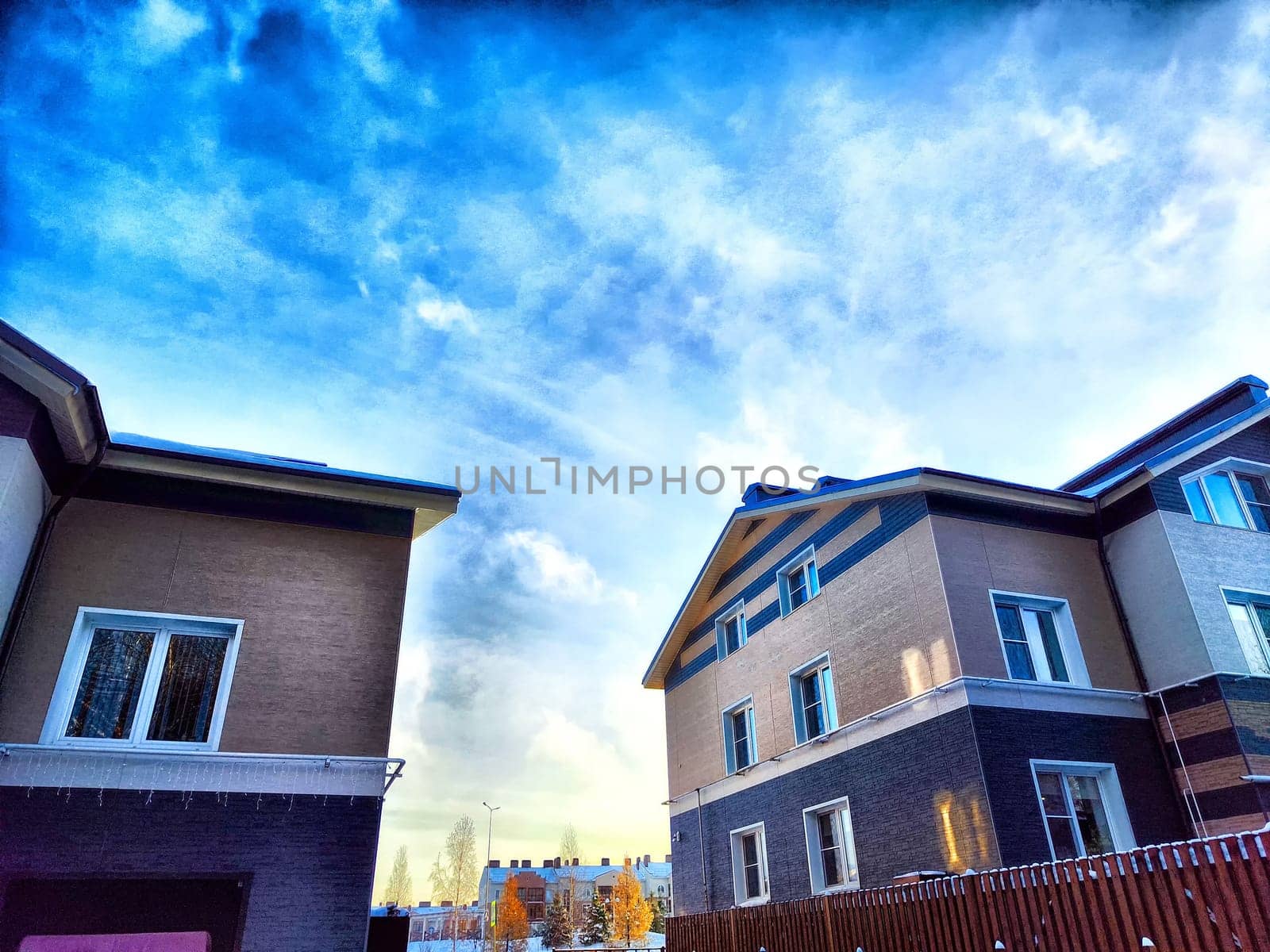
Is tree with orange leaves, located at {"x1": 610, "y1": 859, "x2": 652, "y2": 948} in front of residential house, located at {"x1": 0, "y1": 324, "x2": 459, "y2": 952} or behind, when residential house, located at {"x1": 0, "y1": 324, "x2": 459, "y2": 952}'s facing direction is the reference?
behind

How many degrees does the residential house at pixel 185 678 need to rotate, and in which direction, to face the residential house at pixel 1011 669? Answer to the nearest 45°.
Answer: approximately 90° to its left

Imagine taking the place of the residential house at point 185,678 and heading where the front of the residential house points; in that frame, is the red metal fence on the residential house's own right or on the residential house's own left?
on the residential house's own left

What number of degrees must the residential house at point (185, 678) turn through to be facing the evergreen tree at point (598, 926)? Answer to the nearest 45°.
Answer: approximately 135° to its left

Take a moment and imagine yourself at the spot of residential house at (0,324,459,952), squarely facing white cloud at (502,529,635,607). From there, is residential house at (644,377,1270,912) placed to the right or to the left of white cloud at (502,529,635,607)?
right

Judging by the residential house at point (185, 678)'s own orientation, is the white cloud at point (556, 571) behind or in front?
behind

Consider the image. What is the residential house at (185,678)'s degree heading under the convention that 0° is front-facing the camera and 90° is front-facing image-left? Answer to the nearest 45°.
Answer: approximately 0°
